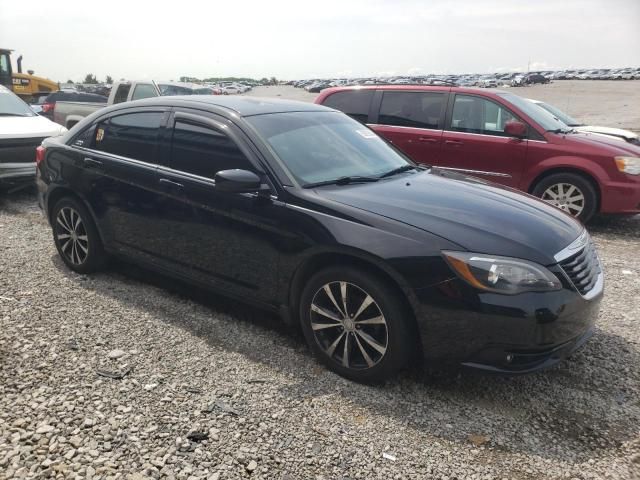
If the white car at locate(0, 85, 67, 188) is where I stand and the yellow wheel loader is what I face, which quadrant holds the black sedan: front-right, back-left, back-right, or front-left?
back-right

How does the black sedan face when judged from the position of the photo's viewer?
facing the viewer and to the right of the viewer

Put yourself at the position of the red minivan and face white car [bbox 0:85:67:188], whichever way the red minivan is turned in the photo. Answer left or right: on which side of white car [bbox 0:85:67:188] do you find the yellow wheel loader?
right

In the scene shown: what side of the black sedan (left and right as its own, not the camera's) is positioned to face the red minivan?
left

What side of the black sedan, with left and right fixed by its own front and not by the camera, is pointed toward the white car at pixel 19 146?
back

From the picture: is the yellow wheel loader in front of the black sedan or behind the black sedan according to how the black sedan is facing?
behind
